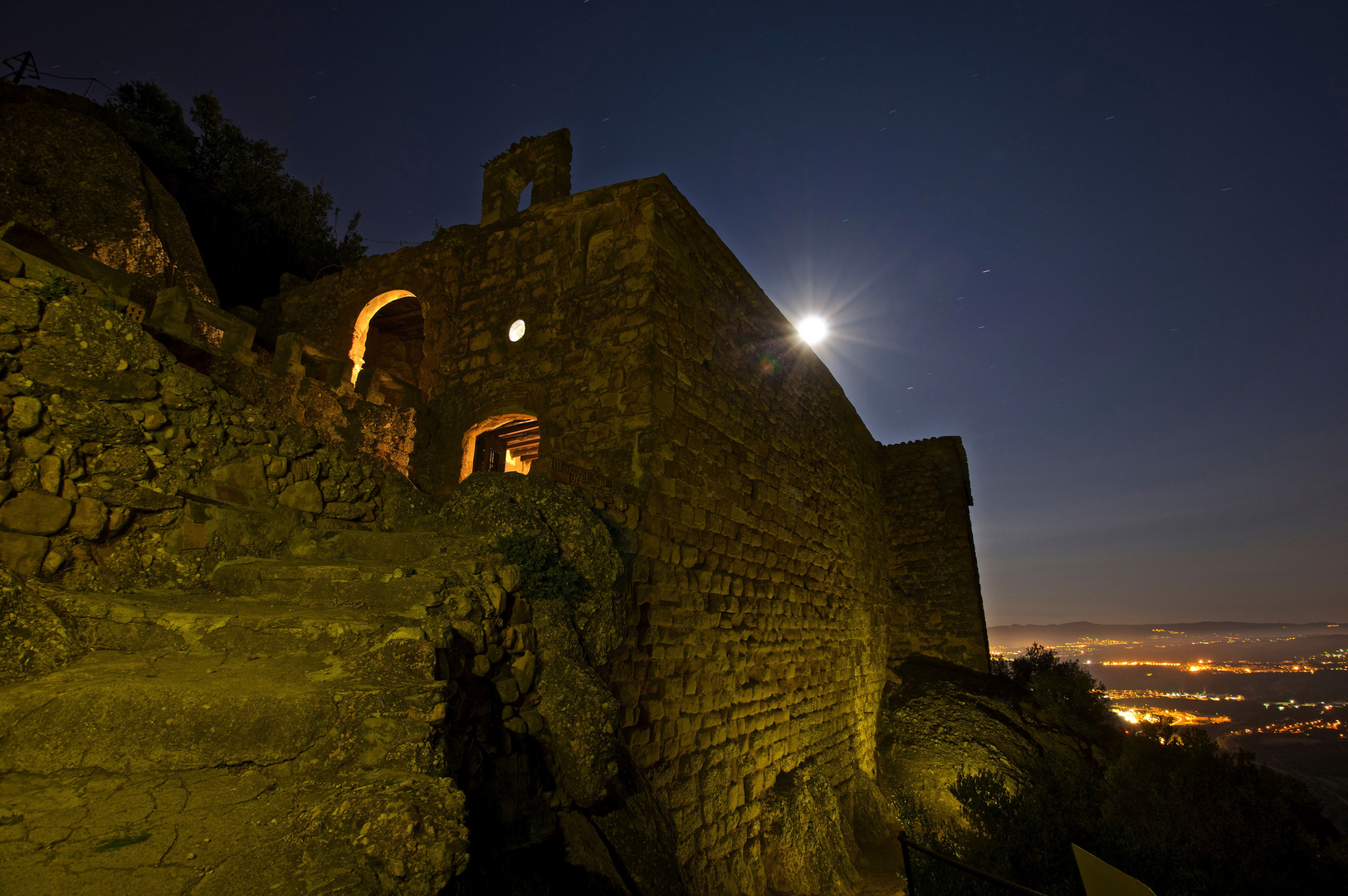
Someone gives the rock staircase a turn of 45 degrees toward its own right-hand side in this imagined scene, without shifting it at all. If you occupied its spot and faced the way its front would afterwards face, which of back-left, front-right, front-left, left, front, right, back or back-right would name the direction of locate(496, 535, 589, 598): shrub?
back

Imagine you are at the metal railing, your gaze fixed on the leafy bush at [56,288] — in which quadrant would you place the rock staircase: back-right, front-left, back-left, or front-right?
front-left

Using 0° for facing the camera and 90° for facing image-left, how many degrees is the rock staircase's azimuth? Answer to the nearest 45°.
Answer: approximately 0°

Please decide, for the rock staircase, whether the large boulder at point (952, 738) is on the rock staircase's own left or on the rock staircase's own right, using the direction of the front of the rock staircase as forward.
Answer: on the rock staircase's own left

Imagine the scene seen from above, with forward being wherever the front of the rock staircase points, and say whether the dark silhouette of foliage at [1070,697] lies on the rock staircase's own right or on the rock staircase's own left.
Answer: on the rock staircase's own left

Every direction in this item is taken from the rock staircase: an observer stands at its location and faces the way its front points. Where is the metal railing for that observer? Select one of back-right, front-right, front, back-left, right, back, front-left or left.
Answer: left

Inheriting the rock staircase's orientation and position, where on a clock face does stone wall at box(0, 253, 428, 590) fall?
The stone wall is roughly at 5 o'clock from the rock staircase.

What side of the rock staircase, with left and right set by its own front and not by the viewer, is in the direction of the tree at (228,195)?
back

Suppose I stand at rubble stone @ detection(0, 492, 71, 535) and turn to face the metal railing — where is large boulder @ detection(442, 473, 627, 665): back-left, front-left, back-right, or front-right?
front-left
